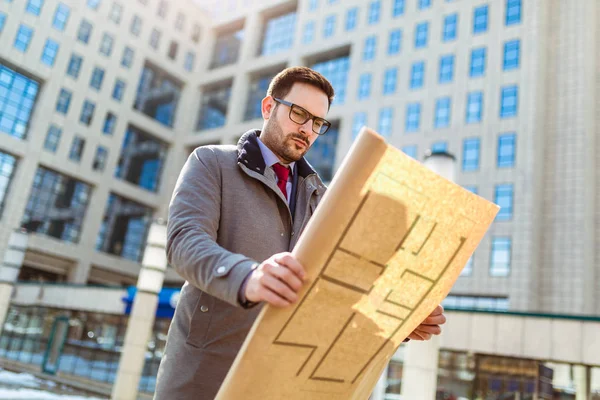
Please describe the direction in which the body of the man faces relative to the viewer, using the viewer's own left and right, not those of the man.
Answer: facing the viewer and to the right of the viewer

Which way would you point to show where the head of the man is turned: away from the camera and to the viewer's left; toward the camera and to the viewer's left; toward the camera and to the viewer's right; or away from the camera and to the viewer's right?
toward the camera and to the viewer's right
